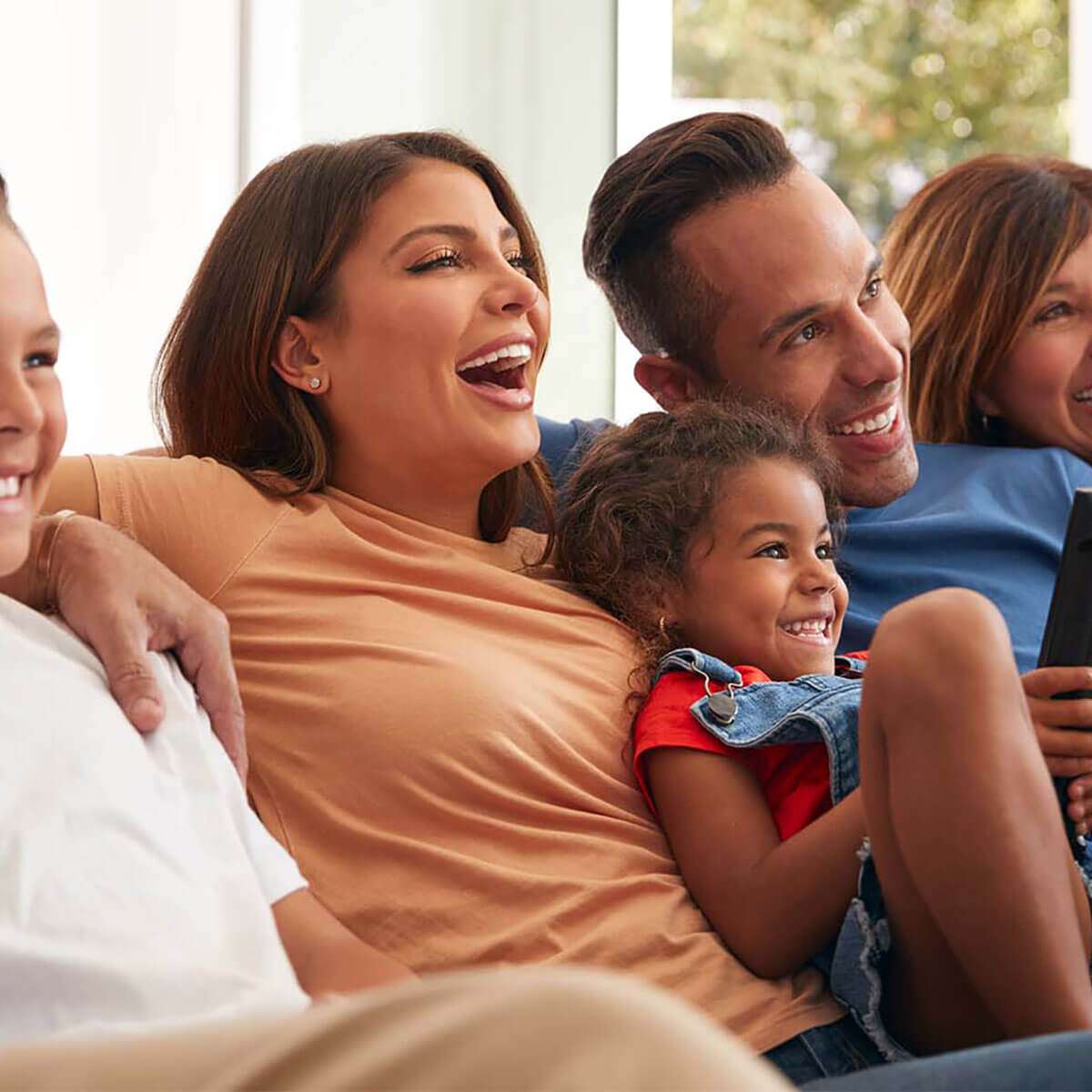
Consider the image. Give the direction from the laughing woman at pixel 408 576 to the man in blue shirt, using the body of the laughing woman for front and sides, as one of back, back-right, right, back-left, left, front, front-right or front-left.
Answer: left

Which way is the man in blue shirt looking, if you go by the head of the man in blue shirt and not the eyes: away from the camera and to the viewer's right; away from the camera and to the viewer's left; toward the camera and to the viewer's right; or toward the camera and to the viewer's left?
toward the camera and to the viewer's right

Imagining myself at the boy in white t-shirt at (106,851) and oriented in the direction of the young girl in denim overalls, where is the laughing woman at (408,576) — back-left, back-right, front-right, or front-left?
front-left

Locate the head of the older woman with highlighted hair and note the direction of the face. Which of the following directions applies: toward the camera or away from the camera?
toward the camera

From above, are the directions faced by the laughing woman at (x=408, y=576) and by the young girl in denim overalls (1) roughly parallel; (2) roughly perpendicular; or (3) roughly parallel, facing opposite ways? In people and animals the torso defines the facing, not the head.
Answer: roughly parallel

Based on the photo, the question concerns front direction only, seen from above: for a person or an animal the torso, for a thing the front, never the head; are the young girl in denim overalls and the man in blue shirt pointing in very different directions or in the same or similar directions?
same or similar directions

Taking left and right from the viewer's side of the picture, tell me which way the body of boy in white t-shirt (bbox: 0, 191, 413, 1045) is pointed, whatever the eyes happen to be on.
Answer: facing the viewer and to the right of the viewer

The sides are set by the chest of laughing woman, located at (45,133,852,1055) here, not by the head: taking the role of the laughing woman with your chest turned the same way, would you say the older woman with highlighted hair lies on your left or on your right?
on your left

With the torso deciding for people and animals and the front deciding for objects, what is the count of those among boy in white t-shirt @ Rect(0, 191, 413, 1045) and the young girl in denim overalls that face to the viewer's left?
0

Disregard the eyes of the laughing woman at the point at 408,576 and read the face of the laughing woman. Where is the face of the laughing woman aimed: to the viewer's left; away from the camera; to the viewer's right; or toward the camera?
to the viewer's right

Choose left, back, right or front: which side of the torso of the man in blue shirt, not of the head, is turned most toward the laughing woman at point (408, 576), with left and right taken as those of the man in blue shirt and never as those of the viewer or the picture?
right

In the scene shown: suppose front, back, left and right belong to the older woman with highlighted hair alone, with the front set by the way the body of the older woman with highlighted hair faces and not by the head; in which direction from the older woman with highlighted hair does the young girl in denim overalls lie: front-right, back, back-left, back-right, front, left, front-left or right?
front-right
